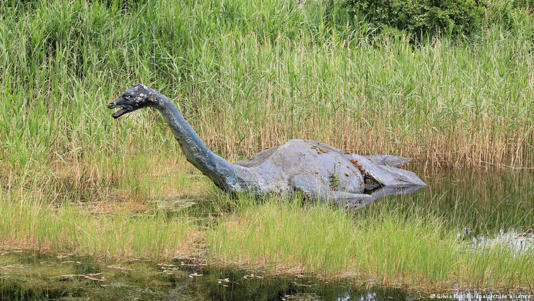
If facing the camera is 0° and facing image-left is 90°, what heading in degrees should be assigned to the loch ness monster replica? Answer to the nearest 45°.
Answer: approximately 90°

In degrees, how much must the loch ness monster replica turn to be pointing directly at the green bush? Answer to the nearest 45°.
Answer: approximately 135° to its right
